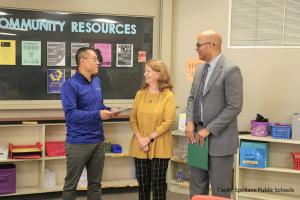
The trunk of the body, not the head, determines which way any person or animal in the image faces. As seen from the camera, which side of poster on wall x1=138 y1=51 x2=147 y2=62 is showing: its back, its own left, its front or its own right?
front

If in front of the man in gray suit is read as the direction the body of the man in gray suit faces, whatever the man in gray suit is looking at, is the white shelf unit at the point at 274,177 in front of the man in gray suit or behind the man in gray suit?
behind

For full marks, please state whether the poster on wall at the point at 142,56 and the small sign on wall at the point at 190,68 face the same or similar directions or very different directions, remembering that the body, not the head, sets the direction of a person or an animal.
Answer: same or similar directions

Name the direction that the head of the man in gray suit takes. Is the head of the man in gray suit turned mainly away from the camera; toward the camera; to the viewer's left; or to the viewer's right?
to the viewer's left

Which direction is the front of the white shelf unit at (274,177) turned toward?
toward the camera

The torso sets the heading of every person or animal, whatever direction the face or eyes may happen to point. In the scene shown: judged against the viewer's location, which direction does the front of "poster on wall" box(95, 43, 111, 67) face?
facing the viewer

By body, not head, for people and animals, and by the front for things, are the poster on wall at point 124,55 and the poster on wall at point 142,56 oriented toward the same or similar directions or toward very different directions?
same or similar directions

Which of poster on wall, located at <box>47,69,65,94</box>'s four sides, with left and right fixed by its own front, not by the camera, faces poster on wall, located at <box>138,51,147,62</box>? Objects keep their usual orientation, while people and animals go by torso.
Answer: left

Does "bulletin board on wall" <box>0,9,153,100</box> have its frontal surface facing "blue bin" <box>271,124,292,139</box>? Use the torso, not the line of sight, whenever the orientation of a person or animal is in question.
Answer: no

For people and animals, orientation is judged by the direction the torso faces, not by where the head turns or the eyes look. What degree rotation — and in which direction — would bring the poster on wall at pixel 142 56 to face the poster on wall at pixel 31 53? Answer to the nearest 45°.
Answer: approximately 90° to its right

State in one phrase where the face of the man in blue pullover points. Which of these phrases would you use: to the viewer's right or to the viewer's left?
to the viewer's right

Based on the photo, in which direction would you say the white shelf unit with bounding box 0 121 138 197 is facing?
toward the camera

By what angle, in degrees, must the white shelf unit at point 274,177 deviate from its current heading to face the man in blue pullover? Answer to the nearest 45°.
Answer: approximately 45° to its right

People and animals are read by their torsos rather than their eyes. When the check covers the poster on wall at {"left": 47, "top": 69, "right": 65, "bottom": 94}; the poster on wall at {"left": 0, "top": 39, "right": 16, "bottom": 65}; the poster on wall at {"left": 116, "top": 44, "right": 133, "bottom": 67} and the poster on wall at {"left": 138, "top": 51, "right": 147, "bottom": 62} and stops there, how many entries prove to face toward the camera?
4

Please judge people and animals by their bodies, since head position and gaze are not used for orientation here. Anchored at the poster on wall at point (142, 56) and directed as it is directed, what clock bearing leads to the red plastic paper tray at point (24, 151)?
The red plastic paper tray is roughly at 2 o'clock from the poster on wall.

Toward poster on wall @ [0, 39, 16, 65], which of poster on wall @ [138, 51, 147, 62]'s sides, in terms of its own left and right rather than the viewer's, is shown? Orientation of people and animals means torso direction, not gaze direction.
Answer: right
